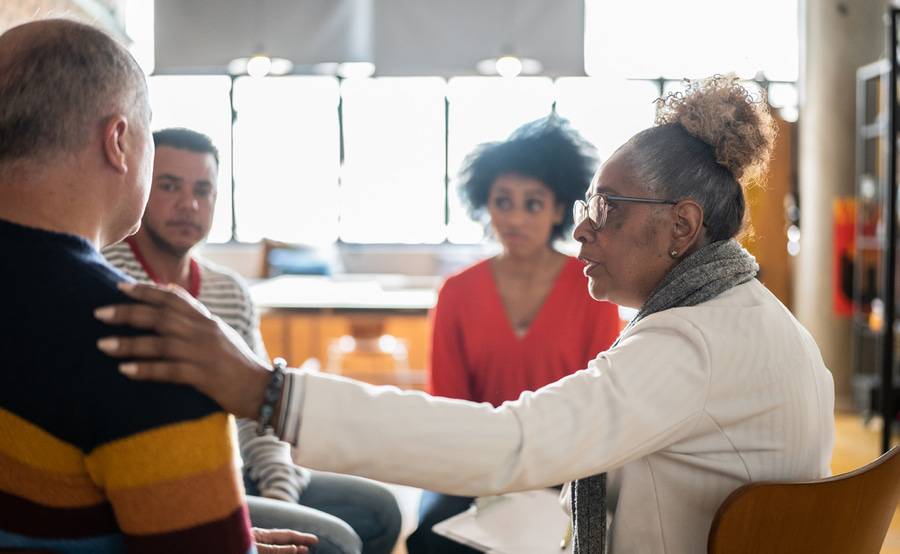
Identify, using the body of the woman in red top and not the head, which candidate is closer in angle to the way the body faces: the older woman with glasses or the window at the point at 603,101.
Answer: the older woman with glasses

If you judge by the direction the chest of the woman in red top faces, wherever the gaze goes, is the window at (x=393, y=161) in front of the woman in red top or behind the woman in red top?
behind

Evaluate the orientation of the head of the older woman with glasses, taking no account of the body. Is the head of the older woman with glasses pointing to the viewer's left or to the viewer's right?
to the viewer's left

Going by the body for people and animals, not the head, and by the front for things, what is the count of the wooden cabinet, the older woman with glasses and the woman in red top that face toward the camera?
2

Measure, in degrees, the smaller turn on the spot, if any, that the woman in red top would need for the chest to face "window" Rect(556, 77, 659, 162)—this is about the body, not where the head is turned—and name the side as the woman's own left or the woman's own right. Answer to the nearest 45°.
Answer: approximately 180°

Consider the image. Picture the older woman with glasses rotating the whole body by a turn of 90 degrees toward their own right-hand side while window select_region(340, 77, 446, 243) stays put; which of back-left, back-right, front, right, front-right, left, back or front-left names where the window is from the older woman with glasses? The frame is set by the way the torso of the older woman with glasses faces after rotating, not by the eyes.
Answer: front

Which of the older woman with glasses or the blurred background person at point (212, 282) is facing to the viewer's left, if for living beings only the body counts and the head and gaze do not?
the older woman with glasses

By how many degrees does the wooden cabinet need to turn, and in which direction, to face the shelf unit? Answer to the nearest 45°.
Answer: approximately 45° to its left

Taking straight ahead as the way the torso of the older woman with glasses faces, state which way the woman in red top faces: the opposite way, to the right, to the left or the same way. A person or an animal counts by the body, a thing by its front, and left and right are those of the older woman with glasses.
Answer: to the left

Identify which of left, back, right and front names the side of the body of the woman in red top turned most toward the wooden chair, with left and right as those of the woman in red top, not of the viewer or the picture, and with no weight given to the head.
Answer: front

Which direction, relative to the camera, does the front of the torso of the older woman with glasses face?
to the viewer's left

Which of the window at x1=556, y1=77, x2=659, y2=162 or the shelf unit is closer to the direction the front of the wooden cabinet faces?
the shelf unit

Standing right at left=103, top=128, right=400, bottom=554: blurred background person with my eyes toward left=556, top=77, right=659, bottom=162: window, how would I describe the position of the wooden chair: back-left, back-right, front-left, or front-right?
back-right

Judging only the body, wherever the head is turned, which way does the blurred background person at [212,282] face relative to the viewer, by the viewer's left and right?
facing the viewer and to the right of the viewer

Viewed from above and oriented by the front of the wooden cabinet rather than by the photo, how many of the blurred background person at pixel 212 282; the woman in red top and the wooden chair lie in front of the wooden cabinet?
3
